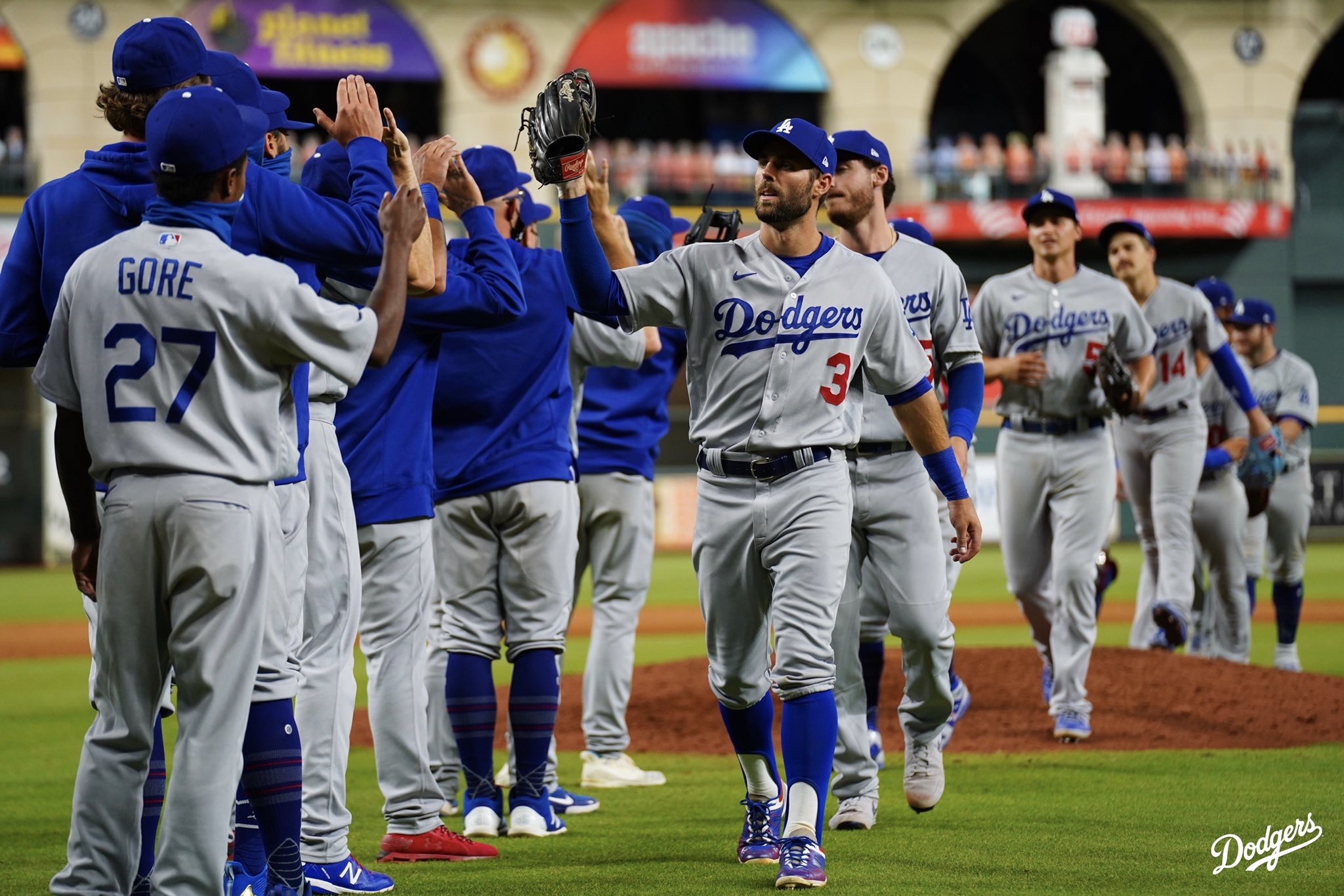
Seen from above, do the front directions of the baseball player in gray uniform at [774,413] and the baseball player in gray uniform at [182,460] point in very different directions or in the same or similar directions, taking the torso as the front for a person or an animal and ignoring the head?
very different directions

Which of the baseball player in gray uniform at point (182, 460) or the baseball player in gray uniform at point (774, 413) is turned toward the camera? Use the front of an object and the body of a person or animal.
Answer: the baseball player in gray uniform at point (774, 413)

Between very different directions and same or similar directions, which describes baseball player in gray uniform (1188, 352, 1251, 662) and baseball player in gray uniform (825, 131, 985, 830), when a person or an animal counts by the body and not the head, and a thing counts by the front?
same or similar directions

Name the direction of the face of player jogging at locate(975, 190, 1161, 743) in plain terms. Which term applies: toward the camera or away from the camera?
toward the camera

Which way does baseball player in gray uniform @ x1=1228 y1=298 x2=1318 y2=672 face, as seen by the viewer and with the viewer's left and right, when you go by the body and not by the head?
facing the viewer and to the left of the viewer

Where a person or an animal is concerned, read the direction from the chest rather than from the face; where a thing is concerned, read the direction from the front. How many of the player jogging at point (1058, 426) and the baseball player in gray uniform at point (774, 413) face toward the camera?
2

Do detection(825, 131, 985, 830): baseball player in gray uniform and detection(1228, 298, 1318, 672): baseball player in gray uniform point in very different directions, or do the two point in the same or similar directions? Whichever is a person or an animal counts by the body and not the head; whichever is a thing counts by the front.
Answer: same or similar directions

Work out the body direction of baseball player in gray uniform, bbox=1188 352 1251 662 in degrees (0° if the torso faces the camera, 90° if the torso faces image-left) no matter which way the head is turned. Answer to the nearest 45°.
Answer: approximately 45°

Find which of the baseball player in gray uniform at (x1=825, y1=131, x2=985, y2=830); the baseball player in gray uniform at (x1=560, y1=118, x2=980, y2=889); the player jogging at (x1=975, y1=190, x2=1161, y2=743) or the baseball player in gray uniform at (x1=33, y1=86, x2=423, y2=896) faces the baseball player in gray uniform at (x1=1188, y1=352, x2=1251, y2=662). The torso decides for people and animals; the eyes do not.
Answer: the baseball player in gray uniform at (x1=33, y1=86, x2=423, y2=896)

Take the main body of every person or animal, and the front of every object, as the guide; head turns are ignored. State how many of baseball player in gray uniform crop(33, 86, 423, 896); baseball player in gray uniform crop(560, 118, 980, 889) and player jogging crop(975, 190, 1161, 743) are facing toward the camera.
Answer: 2

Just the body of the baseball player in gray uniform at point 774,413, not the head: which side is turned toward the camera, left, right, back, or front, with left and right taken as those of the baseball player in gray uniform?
front

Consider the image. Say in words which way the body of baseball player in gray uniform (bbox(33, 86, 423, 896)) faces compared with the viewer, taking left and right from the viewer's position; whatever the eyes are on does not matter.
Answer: facing away from the viewer and to the right of the viewer

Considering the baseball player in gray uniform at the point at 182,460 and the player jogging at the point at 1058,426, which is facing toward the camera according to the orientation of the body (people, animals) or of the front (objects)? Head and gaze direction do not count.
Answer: the player jogging

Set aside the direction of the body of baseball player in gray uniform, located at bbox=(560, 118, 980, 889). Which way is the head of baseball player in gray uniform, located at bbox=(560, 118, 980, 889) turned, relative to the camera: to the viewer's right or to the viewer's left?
to the viewer's left

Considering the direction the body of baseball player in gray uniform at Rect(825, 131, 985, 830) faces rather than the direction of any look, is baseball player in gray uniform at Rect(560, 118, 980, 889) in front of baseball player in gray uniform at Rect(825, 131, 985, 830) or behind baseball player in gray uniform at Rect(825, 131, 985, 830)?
in front

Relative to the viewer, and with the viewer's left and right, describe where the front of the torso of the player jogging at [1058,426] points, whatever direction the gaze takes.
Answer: facing the viewer
